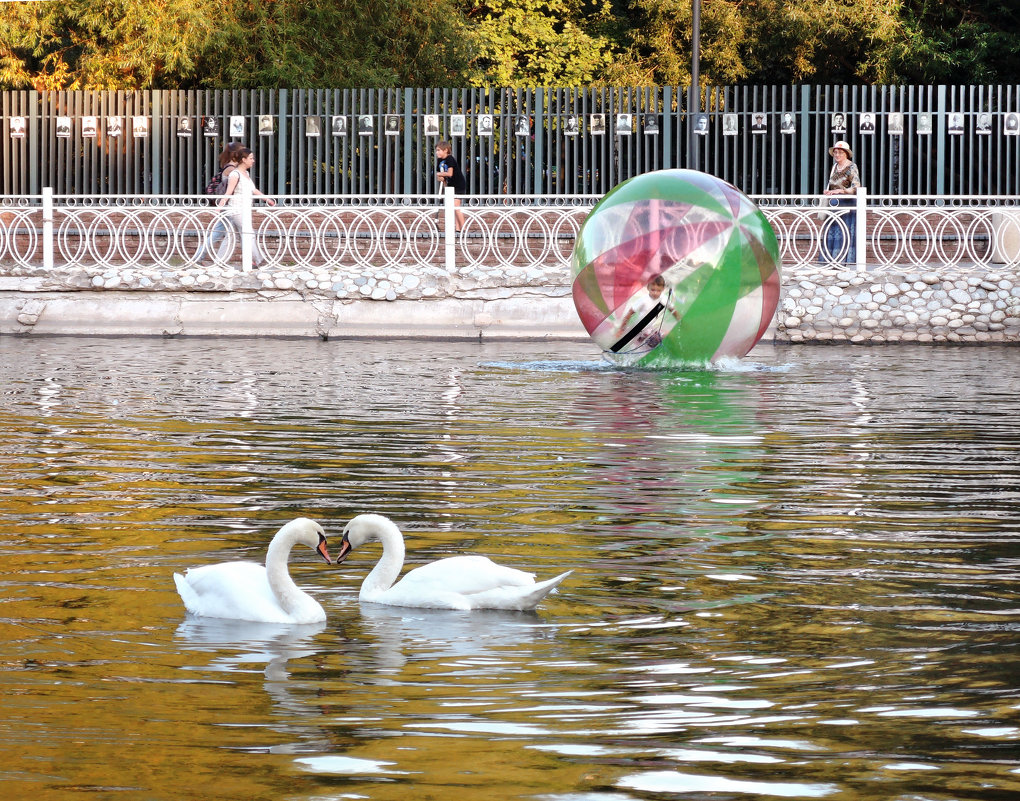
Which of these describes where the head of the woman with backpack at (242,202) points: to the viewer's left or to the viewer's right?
to the viewer's right

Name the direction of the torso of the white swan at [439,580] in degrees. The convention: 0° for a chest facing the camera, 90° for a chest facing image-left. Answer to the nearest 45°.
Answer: approximately 90°

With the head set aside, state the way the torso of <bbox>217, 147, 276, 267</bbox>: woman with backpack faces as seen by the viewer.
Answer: to the viewer's right

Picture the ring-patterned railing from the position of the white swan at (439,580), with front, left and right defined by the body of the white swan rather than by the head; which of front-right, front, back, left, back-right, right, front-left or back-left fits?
right

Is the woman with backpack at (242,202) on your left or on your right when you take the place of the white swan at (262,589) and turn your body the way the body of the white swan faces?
on your left

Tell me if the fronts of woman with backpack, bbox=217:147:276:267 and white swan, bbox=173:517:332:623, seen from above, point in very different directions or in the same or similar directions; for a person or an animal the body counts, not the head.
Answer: same or similar directions

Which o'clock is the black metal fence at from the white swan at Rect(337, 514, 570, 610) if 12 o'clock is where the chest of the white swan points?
The black metal fence is roughly at 3 o'clock from the white swan.

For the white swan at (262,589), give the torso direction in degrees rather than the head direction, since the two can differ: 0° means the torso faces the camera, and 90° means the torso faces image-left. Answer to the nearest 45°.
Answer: approximately 270°

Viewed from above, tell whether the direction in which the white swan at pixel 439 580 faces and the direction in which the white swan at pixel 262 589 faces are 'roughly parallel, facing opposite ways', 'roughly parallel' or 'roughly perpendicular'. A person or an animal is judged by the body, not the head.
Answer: roughly parallel, facing opposite ways

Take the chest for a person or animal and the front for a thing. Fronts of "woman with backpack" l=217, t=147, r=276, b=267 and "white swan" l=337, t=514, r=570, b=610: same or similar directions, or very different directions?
very different directions

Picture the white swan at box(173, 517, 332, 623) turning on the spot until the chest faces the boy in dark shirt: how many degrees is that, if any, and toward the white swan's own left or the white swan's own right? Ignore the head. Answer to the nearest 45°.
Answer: approximately 90° to the white swan's own left

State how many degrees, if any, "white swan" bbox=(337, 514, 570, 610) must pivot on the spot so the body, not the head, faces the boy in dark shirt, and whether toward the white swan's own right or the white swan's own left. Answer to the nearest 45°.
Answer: approximately 90° to the white swan's own right
